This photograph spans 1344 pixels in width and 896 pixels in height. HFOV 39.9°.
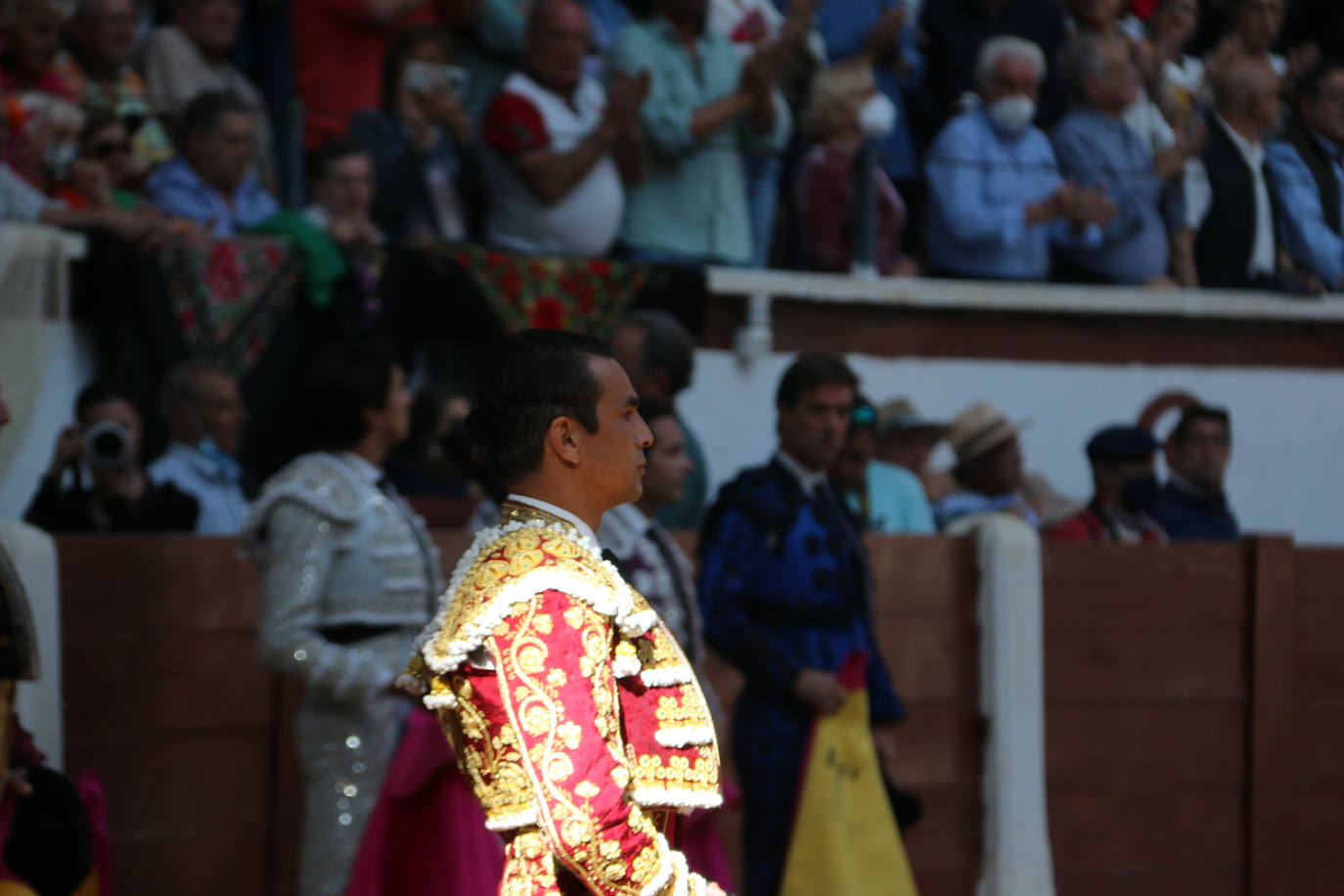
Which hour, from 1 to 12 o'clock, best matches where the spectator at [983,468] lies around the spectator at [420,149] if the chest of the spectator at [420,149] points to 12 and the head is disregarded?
the spectator at [983,468] is roughly at 11 o'clock from the spectator at [420,149].

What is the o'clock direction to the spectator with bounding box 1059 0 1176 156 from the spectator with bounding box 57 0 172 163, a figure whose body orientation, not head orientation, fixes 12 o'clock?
the spectator with bounding box 1059 0 1176 156 is roughly at 10 o'clock from the spectator with bounding box 57 0 172 163.

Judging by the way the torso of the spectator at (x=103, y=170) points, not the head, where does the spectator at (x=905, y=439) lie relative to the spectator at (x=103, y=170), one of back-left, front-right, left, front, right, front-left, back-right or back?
left

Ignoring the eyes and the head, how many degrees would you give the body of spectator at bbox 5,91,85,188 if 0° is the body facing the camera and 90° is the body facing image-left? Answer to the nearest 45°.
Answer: approximately 315°

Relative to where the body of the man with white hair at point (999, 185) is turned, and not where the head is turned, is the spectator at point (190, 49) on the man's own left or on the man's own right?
on the man's own right

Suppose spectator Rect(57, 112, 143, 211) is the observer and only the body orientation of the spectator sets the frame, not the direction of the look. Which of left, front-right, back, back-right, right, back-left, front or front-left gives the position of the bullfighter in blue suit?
front-left

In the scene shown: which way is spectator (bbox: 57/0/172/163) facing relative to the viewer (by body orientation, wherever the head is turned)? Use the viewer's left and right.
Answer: facing the viewer and to the right of the viewer

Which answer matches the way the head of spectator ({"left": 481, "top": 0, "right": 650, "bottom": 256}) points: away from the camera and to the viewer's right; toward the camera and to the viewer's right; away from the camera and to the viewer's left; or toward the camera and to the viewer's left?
toward the camera and to the viewer's right

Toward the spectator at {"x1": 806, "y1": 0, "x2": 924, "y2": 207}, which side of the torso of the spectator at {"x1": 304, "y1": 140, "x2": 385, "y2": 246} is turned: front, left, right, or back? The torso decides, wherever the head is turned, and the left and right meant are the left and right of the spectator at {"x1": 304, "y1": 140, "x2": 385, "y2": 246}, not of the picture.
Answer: left
